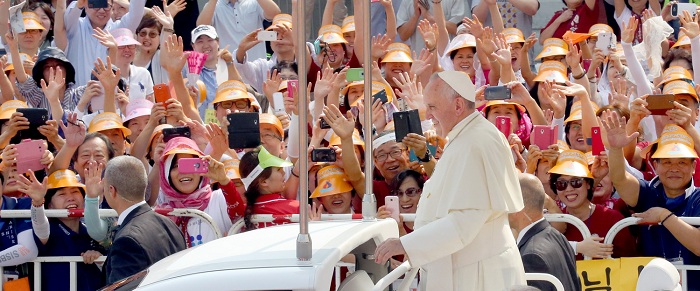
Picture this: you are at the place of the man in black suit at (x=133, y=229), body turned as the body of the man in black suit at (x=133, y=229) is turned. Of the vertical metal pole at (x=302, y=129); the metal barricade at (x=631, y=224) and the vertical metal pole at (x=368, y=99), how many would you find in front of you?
0

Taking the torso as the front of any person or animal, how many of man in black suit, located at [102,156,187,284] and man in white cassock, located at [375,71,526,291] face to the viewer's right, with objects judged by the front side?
0

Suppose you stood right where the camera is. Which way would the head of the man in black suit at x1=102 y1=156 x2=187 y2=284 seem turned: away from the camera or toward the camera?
away from the camera

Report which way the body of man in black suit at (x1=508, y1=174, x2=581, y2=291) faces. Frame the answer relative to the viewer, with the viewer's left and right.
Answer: facing away from the viewer and to the left of the viewer

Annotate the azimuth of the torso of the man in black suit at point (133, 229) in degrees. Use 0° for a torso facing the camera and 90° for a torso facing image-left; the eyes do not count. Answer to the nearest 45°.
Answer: approximately 135°

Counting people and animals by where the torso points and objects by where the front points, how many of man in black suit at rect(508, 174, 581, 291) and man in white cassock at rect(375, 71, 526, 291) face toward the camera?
0

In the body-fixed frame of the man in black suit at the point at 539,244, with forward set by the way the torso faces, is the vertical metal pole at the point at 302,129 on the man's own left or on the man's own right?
on the man's own left

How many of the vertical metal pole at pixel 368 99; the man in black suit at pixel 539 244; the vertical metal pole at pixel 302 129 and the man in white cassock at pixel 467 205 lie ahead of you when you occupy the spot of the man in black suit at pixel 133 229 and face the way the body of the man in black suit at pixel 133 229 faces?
0

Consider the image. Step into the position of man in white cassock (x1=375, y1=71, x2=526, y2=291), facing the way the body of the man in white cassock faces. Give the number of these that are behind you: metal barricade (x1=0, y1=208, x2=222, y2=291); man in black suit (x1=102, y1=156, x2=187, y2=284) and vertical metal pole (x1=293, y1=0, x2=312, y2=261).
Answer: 0

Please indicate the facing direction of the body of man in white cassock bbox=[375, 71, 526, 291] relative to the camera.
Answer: to the viewer's left

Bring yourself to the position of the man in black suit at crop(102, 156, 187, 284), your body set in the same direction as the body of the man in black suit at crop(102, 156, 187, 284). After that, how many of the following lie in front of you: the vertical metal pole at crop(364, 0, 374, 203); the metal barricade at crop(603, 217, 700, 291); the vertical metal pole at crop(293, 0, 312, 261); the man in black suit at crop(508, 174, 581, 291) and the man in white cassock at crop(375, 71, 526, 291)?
0

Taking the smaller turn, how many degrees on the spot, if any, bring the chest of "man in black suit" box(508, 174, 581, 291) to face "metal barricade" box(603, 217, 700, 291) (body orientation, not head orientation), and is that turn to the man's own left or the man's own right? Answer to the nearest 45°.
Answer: approximately 90° to the man's own right

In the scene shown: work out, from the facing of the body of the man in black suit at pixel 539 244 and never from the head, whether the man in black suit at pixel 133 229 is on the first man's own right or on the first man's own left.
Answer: on the first man's own left
